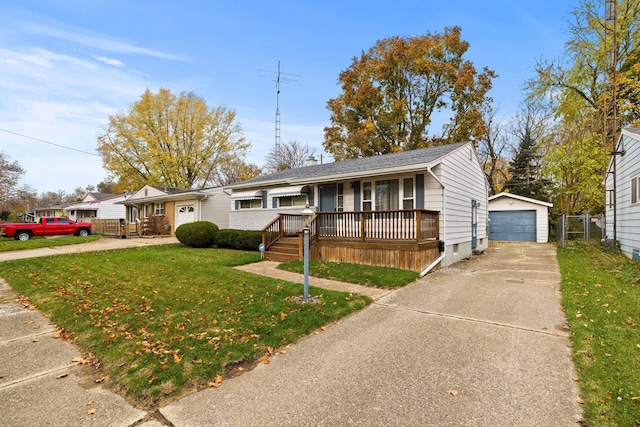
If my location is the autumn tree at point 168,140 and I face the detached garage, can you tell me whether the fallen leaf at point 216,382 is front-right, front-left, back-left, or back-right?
front-right

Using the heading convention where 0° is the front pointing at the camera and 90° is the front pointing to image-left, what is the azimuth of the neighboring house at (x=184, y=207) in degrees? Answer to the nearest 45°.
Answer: approximately 45°

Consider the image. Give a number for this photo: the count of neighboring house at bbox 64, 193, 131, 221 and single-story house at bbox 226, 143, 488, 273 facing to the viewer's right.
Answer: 0

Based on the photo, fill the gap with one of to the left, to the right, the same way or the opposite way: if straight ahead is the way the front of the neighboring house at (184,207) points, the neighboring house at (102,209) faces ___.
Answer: the same way

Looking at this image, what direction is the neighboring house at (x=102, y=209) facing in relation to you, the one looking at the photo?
facing the viewer and to the left of the viewer

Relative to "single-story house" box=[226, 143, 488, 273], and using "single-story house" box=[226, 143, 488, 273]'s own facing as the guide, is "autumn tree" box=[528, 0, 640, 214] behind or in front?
behind

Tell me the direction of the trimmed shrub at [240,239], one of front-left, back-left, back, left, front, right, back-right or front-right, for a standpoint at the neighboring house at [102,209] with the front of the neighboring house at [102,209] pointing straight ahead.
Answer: front-left

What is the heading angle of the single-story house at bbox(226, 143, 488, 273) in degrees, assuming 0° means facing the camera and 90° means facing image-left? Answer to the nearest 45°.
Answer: approximately 45°
